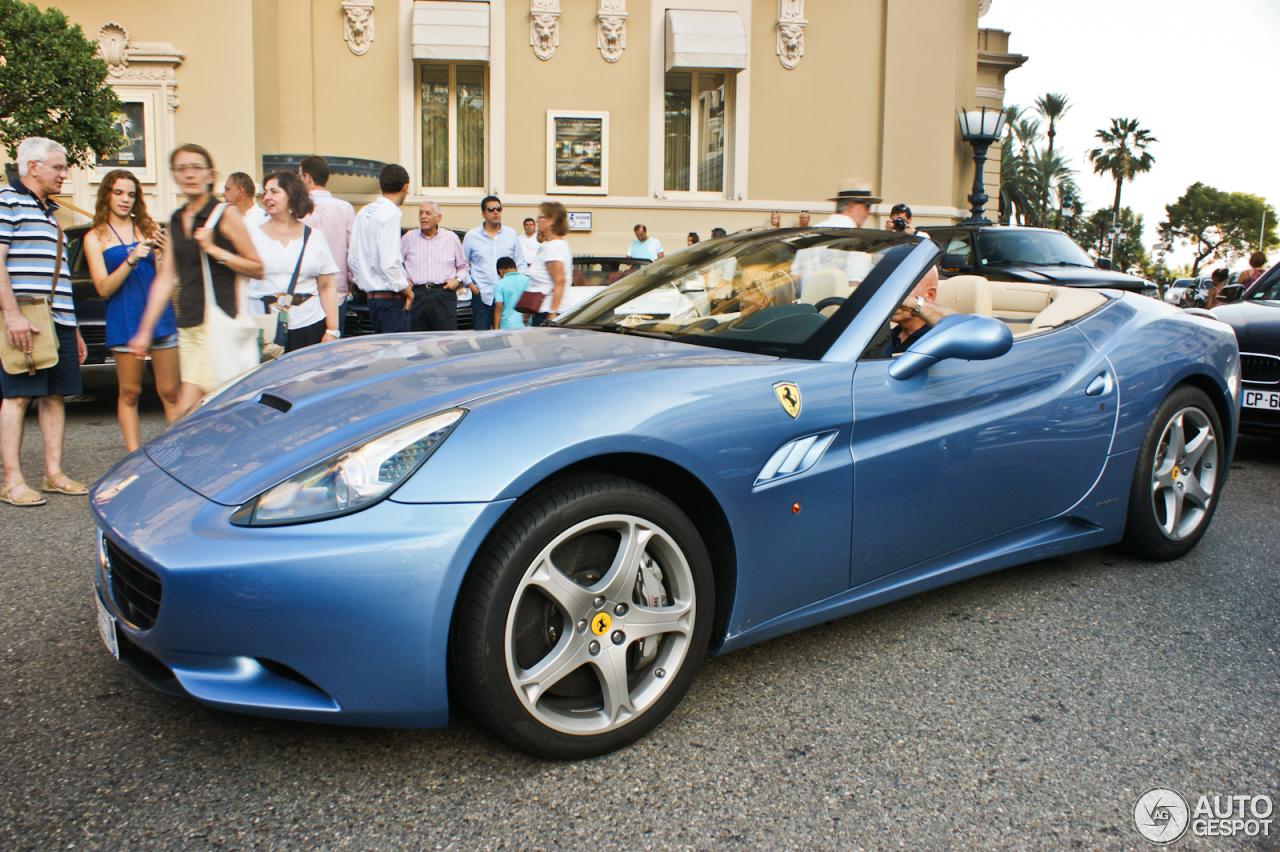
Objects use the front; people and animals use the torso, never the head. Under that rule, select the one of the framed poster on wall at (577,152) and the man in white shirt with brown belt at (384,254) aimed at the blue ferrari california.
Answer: the framed poster on wall

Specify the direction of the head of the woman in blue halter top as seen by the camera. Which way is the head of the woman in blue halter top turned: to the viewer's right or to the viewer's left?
to the viewer's right

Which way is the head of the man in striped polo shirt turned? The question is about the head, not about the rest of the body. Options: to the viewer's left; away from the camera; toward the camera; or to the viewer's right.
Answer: to the viewer's right

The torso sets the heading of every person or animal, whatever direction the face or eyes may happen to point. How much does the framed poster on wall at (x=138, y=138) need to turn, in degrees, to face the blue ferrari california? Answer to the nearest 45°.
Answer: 0° — it already faces it

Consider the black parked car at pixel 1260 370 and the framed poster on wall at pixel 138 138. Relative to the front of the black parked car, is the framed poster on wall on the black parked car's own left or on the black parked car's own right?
on the black parked car's own right
